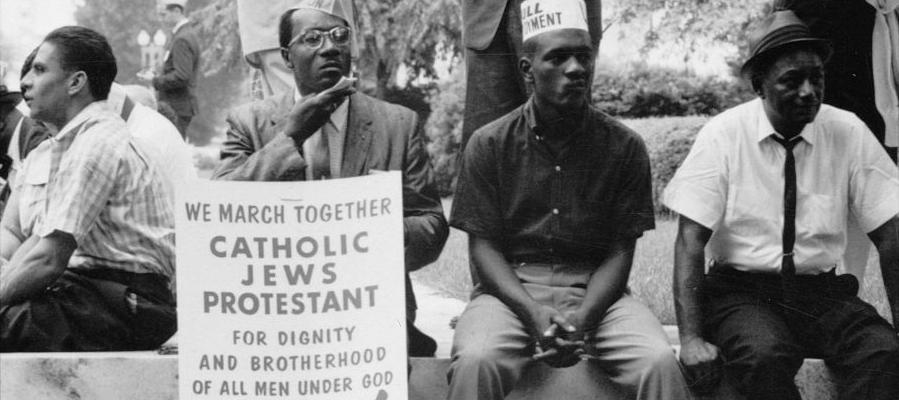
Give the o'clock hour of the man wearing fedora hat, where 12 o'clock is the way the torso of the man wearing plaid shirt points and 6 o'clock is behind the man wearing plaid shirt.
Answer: The man wearing fedora hat is roughly at 7 o'clock from the man wearing plaid shirt.

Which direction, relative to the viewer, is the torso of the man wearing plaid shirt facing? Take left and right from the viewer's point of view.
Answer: facing to the left of the viewer

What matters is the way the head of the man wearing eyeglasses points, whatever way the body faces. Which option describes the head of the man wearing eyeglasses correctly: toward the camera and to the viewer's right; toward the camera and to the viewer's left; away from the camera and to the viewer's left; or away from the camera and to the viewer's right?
toward the camera and to the viewer's right

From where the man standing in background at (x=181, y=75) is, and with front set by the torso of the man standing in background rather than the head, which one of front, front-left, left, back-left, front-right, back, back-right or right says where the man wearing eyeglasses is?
left

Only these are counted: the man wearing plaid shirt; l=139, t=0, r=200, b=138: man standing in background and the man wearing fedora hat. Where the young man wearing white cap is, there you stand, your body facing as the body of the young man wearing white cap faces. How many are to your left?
1

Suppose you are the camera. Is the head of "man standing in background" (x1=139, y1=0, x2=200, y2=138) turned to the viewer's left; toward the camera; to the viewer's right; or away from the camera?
to the viewer's left

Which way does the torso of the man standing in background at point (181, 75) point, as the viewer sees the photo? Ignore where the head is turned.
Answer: to the viewer's left

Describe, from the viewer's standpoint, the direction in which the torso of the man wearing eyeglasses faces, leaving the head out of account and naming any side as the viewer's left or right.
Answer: facing the viewer

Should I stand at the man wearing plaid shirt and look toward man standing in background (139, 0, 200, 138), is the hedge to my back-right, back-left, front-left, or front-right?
front-right

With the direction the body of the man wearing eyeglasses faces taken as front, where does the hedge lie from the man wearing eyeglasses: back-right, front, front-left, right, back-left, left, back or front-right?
back-left

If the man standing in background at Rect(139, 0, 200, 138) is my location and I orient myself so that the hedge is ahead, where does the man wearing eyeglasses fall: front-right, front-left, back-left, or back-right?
front-right

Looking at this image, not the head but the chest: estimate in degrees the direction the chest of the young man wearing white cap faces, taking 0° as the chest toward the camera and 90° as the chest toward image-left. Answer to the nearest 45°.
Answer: approximately 0°

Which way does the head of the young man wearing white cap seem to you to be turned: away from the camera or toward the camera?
toward the camera

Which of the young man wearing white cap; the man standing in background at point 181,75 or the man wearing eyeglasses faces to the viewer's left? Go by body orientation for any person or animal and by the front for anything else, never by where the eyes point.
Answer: the man standing in background

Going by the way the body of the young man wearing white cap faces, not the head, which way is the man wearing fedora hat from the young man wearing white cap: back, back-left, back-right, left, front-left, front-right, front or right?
left

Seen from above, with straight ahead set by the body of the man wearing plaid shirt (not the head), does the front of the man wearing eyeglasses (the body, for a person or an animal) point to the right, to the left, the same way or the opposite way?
to the left

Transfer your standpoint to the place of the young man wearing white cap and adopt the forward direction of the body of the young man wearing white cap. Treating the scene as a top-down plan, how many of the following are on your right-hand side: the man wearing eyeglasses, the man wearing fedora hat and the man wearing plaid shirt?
2

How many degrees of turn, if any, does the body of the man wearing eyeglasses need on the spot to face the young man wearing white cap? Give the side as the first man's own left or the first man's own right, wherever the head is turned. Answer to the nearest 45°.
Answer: approximately 90° to the first man's own left

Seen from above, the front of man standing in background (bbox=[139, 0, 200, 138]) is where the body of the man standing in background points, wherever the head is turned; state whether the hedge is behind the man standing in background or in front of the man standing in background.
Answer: behind
